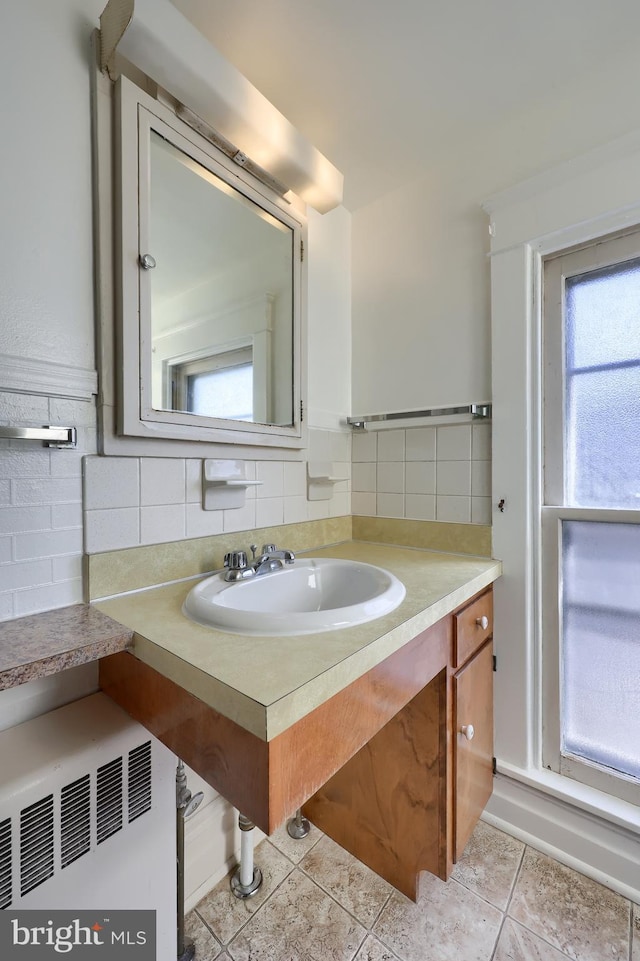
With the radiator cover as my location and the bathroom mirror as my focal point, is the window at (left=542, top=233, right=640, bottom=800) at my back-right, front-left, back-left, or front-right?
front-right

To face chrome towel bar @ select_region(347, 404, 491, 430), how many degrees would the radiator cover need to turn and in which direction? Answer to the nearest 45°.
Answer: approximately 45° to its left

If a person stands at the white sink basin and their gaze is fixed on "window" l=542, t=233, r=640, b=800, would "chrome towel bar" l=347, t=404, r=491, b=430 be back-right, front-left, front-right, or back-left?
front-left

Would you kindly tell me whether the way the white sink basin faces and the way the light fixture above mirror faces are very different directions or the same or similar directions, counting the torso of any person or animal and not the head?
same or similar directions

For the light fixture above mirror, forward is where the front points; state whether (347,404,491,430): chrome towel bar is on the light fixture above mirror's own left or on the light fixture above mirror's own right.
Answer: on the light fixture above mirror's own left

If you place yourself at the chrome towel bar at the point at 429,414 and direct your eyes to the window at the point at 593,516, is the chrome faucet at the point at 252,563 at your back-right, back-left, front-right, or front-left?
back-right

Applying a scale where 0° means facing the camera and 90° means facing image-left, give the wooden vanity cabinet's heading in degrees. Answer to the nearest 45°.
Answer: approximately 315°

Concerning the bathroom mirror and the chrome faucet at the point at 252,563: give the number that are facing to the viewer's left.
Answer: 0

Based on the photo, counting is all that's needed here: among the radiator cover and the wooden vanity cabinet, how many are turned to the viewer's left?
0

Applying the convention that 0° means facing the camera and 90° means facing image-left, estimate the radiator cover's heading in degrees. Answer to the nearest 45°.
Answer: approximately 315°

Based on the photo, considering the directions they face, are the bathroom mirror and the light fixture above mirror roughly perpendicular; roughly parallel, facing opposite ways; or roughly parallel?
roughly parallel

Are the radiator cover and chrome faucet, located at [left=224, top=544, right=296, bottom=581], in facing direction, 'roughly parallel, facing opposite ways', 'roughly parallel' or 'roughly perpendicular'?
roughly parallel

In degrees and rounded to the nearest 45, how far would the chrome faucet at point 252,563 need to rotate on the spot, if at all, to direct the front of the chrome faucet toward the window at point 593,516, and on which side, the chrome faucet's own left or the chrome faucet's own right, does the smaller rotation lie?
approximately 45° to the chrome faucet's own left
